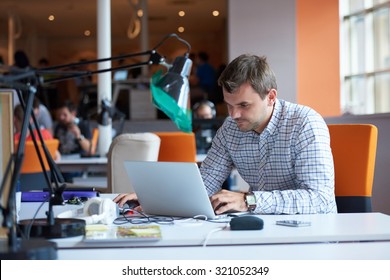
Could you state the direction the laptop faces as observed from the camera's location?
facing away from the viewer and to the right of the viewer

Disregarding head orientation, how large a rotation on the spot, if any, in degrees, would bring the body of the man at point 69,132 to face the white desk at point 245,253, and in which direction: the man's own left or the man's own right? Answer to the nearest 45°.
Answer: approximately 45° to the man's own left

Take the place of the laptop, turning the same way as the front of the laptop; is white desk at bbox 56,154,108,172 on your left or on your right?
on your left

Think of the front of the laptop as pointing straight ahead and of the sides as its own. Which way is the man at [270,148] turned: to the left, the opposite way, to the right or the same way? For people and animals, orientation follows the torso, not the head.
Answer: the opposite way

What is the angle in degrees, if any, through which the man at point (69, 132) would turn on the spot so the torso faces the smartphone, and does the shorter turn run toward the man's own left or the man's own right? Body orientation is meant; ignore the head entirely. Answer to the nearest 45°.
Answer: approximately 45° to the man's own left

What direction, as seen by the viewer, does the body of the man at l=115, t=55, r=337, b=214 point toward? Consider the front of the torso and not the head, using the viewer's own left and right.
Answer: facing the viewer and to the left of the viewer

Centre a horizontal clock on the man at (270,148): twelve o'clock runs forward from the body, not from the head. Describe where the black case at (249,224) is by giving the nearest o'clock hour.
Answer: The black case is roughly at 11 o'clock from the man.

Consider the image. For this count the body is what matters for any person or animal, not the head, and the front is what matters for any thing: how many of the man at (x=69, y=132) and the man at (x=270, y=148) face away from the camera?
0

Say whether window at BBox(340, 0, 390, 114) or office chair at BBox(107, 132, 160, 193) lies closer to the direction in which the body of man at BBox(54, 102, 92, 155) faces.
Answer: the office chair

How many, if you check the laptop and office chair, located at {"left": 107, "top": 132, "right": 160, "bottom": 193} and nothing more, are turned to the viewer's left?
0

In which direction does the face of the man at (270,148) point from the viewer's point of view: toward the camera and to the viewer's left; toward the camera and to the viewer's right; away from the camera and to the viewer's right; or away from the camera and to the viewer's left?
toward the camera and to the viewer's left
